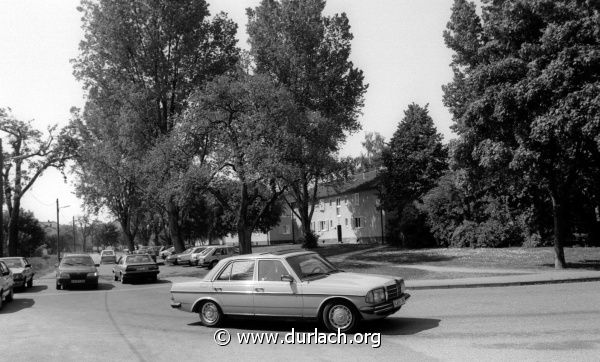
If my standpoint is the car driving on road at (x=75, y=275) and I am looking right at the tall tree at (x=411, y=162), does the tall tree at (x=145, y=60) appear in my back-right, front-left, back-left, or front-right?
front-left

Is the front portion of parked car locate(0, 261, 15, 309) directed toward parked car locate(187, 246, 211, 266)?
no

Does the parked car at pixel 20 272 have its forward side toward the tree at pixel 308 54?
no

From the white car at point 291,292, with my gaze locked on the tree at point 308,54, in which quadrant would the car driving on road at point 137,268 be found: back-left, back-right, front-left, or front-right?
front-left

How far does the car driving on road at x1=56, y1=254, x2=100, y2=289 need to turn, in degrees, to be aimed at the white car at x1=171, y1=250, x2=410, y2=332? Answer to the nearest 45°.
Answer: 0° — it already faces it

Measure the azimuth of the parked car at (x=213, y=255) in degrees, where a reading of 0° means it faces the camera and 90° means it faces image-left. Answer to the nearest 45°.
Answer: approximately 45°

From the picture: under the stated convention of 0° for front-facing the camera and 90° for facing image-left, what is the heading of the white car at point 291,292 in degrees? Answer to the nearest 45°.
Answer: approximately 315°

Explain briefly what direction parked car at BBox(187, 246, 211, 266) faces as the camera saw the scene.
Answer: facing the viewer and to the left of the viewer

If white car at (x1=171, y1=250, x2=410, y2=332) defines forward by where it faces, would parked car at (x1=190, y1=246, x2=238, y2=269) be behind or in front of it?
behind

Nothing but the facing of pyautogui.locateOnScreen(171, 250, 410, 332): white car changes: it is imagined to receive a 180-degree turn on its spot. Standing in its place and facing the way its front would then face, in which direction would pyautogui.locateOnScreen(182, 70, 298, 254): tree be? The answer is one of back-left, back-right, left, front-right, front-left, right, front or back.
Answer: front-right

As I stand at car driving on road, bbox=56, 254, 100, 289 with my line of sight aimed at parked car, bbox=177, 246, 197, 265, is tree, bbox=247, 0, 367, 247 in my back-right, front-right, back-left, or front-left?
front-right

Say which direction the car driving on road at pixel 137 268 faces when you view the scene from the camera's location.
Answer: facing away from the viewer and to the left of the viewer

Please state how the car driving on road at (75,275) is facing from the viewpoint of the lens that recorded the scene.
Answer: facing the viewer
